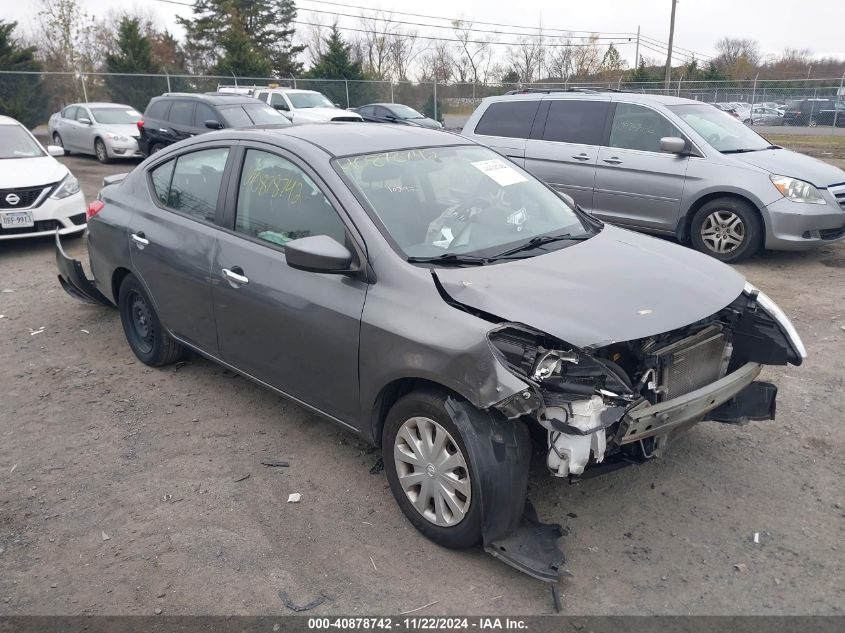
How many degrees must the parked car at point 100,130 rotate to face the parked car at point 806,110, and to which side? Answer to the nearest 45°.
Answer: approximately 45° to its left

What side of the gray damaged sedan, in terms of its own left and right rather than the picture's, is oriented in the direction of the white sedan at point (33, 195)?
back

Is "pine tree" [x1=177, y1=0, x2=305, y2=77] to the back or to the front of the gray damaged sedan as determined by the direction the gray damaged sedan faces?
to the back

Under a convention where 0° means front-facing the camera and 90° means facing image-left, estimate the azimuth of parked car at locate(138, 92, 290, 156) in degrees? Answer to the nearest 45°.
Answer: approximately 315°

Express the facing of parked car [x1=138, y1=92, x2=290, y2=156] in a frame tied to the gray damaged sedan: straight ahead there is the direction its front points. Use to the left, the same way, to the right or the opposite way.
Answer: the same way

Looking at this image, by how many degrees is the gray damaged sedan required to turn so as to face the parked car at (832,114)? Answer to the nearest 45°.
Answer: approximately 90° to its left

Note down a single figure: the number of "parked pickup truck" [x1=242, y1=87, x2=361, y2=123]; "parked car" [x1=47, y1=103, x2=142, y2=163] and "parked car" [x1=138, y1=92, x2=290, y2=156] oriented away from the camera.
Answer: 0

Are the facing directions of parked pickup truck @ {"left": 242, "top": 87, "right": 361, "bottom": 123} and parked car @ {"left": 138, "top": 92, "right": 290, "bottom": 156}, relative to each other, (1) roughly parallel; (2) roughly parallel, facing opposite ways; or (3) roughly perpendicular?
roughly parallel

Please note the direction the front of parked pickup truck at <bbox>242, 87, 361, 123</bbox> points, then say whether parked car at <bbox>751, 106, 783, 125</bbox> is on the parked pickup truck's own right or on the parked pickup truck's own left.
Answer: on the parked pickup truck's own left

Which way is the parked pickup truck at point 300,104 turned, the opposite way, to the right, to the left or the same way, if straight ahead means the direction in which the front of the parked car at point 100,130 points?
the same way

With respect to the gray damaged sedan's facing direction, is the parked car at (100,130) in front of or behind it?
behind

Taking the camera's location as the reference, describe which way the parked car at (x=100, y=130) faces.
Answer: facing the viewer and to the right of the viewer

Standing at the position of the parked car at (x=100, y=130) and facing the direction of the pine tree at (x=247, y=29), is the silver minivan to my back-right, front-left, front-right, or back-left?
back-right

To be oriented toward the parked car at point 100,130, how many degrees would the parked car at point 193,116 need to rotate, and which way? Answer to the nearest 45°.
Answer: approximately 180°

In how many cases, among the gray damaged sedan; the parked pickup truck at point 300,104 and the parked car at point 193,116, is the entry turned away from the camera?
0
